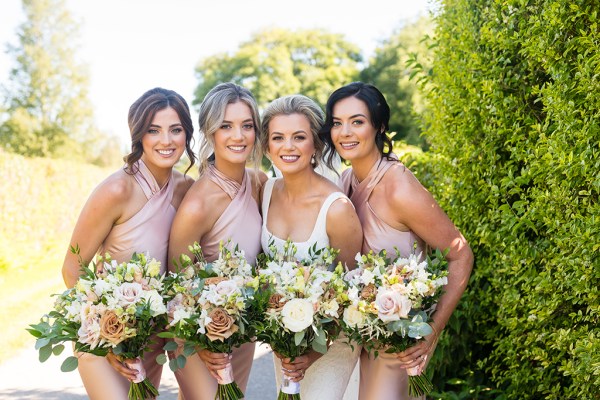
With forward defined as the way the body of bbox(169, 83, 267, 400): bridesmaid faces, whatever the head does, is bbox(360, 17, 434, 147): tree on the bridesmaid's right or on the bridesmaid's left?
on the bridesmaid's left

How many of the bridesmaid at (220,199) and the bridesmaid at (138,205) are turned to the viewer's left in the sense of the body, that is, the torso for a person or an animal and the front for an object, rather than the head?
0

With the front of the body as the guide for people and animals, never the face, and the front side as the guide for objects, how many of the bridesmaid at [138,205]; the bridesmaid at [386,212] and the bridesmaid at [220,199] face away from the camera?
0

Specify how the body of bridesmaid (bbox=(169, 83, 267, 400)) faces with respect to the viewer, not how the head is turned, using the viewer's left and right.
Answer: facing the viewer and to the right of the viewer

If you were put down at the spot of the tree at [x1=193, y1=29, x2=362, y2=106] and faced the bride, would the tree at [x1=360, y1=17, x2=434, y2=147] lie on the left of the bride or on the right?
left

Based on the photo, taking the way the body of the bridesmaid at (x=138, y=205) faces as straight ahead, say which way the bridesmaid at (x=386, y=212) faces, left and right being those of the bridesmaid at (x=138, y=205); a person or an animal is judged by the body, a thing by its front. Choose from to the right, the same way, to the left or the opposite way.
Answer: to the right

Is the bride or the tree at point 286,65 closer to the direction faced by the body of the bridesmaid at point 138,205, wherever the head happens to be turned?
the bride

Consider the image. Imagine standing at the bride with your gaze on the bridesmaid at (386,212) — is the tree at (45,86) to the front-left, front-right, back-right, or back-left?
back-left

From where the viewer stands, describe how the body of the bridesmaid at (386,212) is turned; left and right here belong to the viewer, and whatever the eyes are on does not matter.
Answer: facing the viewer and to the left of the viewer

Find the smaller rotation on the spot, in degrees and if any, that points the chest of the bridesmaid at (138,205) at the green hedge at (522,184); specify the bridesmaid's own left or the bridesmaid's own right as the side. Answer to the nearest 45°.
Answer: approximately 45° to the bridesmaid's own left
